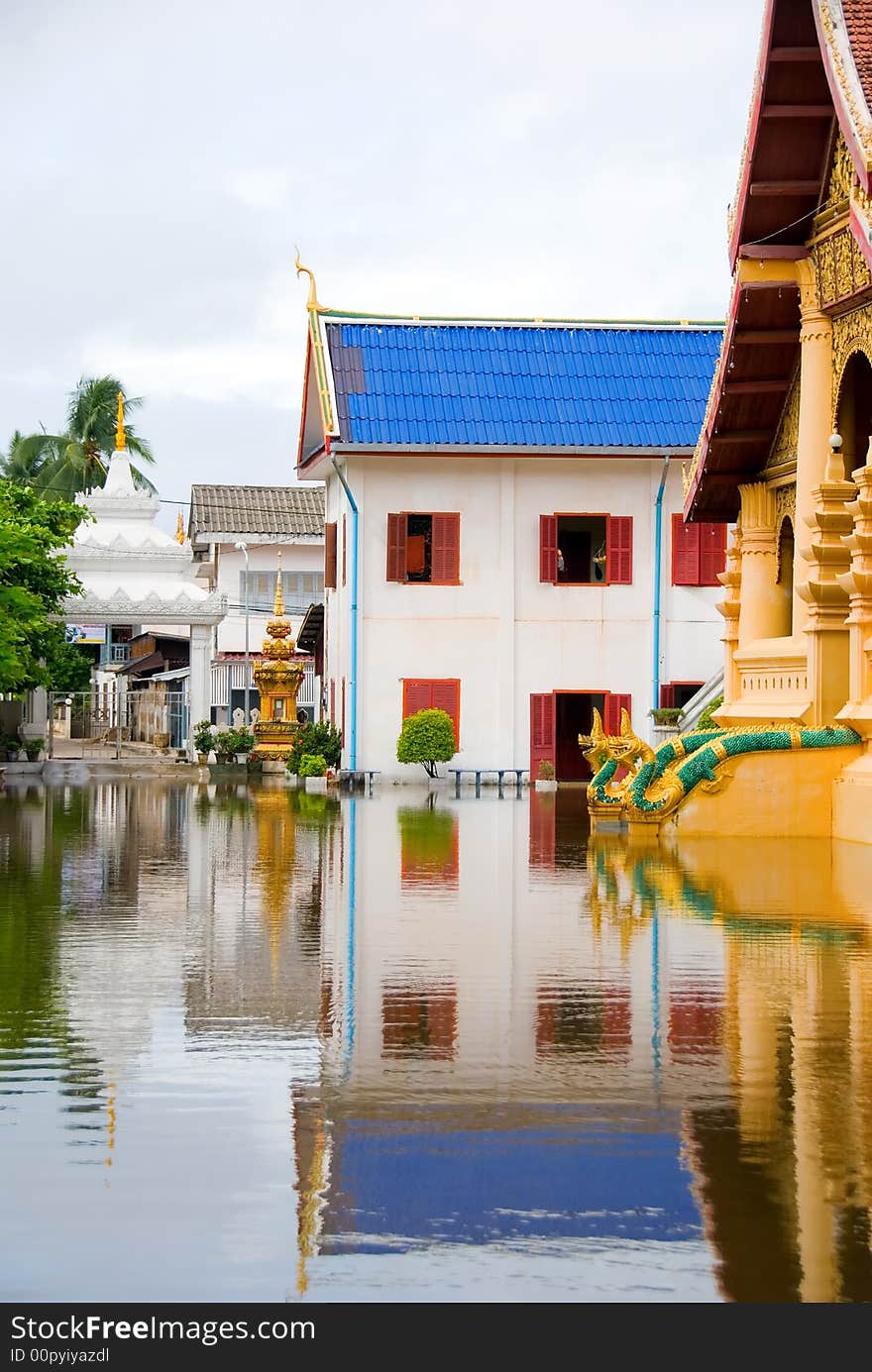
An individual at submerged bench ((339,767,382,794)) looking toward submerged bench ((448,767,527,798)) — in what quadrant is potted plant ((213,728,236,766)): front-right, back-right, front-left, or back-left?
back-left

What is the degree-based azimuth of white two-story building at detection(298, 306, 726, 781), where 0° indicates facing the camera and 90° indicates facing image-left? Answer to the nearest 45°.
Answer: approximately 0°

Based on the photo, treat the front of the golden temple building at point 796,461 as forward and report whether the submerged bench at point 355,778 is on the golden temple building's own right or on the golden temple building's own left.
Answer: on the golden temple building's own right

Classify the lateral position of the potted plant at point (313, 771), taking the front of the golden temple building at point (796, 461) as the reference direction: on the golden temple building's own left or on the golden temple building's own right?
on the golden temple building's own right

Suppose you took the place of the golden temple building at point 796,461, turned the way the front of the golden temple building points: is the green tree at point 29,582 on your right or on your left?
on your right

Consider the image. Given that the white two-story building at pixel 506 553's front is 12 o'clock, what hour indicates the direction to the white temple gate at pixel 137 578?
The white temple gate is roughly at 4 o'clock from the white two-story building.

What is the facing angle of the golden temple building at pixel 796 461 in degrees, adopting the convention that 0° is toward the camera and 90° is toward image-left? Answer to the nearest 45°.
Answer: approximately 45°
